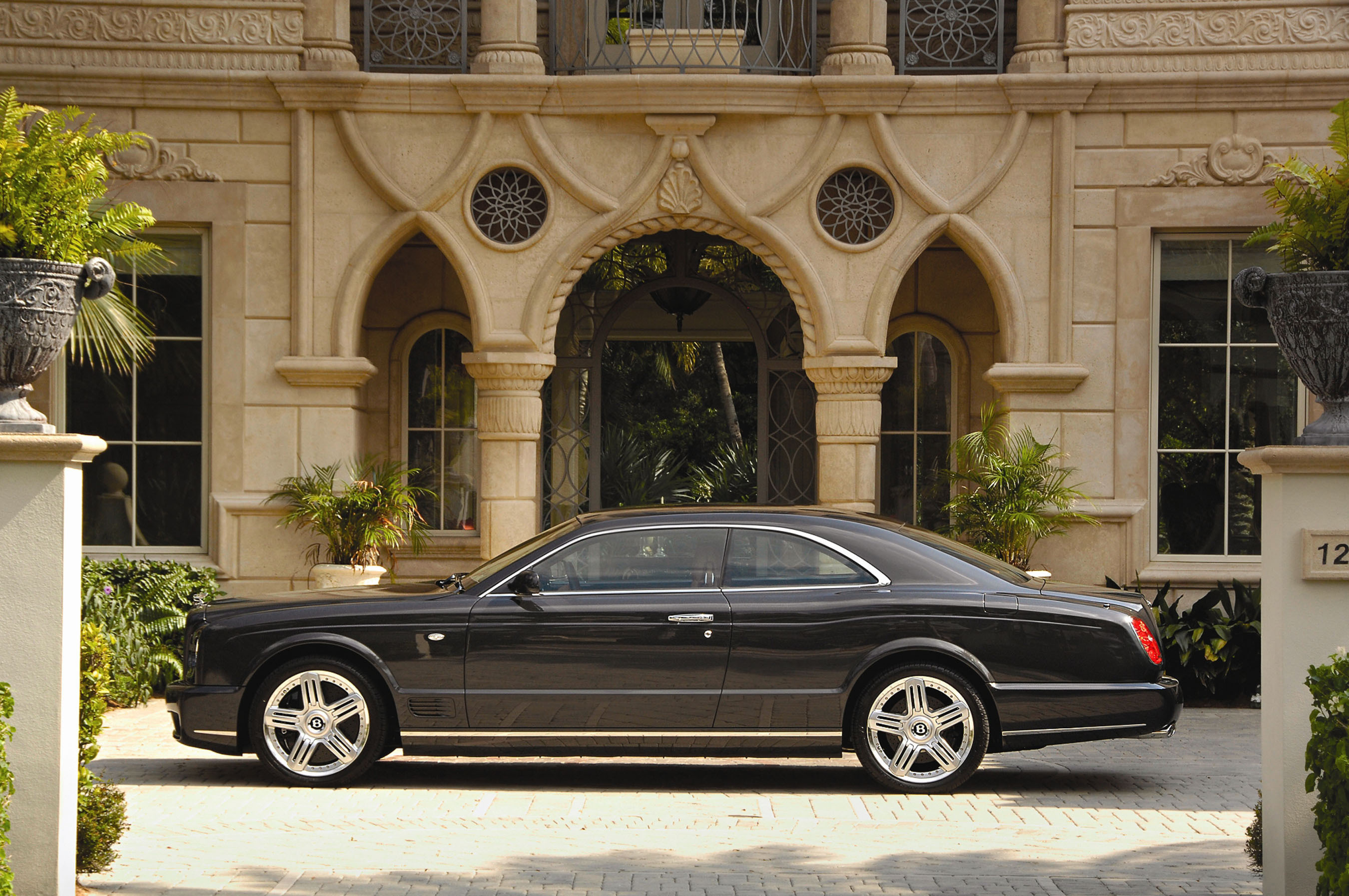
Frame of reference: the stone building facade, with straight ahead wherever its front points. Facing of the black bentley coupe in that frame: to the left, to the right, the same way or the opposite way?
to the right

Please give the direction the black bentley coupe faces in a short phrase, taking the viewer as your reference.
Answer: facing to the left of the viewer

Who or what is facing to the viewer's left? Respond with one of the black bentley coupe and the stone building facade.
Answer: the black bentley coupe

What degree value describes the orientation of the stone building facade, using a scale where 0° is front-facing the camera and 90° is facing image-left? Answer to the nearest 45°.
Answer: approximately 0°

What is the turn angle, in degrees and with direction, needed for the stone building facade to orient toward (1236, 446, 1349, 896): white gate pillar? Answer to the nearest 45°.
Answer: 0° — it already faces it

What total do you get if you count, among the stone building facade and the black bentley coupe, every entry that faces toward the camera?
1

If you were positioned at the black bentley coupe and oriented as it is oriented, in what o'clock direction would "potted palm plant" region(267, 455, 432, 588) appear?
The potted palm plant is roughly at 2 o'clock from the black bentley coupe.

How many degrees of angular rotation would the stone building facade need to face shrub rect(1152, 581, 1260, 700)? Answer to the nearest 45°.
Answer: approximately 90° to its left

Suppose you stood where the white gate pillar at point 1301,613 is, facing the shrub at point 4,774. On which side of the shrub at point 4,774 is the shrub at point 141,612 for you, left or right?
right
